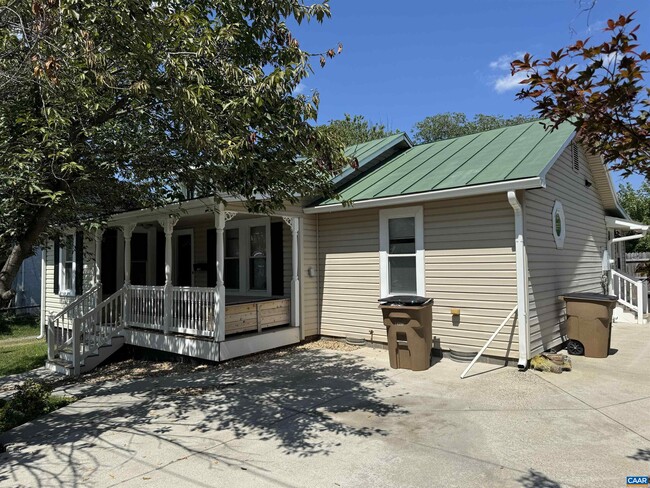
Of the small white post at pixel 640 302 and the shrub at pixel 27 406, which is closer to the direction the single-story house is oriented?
the shrub

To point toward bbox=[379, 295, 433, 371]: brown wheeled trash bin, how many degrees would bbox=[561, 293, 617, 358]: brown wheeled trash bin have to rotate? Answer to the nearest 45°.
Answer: approximately 135° to its right

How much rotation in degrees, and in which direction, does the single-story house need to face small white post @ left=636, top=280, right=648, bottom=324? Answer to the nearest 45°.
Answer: approximately 180°

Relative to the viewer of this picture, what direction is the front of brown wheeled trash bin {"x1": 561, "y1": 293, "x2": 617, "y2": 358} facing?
facing to the right of the viewer

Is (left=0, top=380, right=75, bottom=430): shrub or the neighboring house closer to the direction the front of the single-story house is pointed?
the shrub

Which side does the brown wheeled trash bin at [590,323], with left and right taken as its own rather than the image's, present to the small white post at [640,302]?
left

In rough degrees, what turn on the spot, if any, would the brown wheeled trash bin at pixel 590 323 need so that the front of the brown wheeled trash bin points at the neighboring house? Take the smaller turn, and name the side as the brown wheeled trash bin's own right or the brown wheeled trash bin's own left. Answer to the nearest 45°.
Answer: approximately 180°

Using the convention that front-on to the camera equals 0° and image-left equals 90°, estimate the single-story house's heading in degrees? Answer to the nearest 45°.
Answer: approximately 45°

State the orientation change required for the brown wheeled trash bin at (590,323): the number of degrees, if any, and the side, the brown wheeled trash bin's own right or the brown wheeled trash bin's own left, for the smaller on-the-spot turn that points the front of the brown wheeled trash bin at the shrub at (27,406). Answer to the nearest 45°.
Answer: approximately 135° to the brown wheeled trash bin's own right
